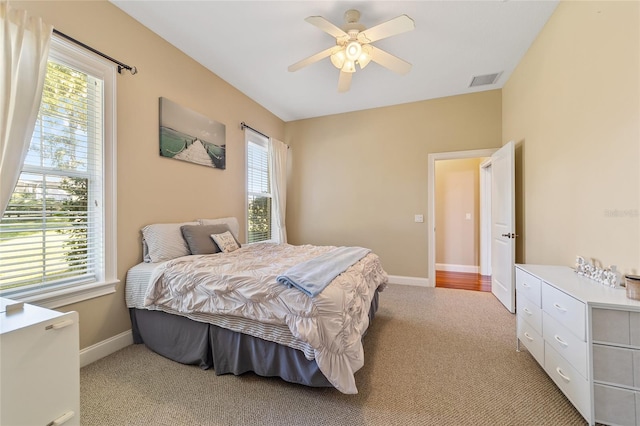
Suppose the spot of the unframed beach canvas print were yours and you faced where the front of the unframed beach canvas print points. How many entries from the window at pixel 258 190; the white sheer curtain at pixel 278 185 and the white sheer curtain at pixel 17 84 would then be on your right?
1

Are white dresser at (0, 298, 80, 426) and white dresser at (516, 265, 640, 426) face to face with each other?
yes

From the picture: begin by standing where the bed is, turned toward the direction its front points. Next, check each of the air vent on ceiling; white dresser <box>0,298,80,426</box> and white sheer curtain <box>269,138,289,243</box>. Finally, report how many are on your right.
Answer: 1

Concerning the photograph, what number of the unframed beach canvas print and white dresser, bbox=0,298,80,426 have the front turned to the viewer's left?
0

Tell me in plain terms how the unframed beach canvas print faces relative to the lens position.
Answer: facing the viewer and to the right of the viewer

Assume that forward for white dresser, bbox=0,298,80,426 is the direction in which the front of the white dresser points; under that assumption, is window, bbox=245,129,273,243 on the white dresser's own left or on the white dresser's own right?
on the white dresser's own left

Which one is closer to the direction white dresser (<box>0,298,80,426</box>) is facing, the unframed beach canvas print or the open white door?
the open white door

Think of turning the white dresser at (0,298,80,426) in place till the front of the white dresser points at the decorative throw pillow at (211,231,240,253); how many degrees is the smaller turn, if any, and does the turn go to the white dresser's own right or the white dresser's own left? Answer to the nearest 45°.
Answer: approximately 90° to the white dresser's own left

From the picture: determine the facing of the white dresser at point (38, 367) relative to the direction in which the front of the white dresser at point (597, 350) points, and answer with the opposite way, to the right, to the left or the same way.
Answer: the opposite way

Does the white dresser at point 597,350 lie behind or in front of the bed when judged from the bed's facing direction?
in front

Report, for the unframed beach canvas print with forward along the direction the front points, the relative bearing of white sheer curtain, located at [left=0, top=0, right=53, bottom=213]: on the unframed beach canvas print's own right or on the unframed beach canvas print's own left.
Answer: on the unframed beach canvas print's own right

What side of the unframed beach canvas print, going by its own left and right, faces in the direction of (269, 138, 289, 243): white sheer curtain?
left

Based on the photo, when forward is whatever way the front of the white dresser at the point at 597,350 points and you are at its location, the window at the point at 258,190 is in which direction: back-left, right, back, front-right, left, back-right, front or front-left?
front-right
